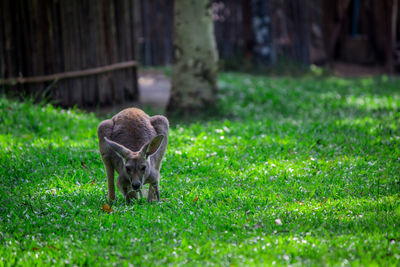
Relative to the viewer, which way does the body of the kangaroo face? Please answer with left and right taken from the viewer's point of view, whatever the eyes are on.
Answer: facing the viewer

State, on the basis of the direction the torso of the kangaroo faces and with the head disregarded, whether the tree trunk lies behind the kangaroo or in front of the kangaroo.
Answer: behind

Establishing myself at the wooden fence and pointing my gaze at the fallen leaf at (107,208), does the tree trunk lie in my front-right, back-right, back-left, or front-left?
front-left

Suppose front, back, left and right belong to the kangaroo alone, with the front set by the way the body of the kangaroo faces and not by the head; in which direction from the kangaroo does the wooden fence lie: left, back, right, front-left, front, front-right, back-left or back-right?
back

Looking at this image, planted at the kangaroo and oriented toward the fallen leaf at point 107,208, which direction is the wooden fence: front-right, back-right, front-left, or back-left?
back-right
